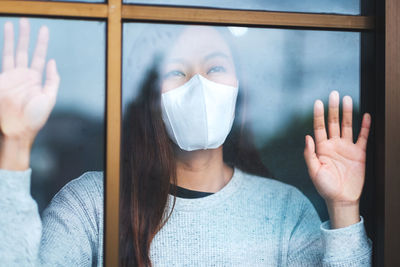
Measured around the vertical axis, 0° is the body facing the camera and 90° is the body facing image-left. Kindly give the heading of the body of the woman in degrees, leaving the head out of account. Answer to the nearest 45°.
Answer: approximately 0°
